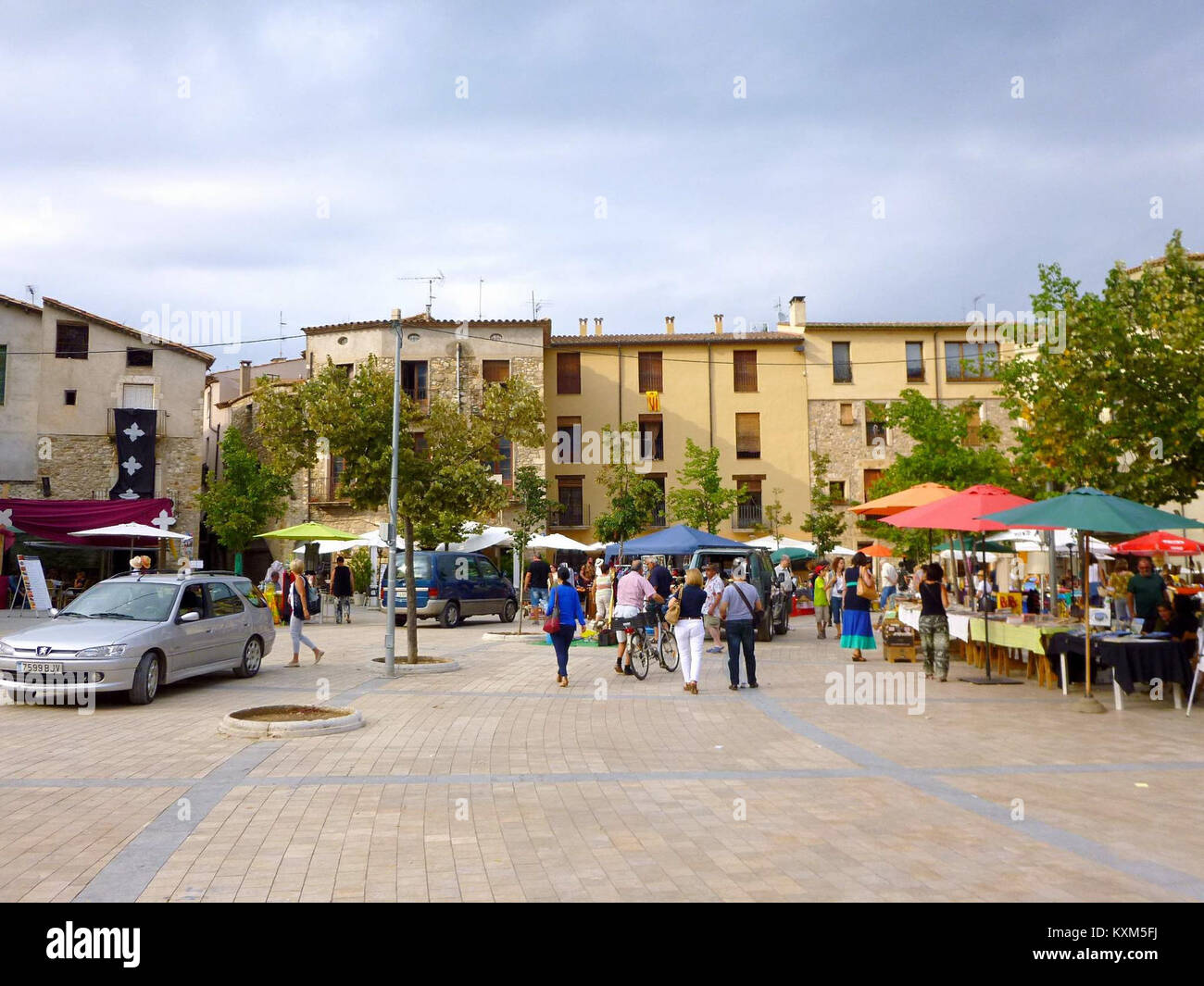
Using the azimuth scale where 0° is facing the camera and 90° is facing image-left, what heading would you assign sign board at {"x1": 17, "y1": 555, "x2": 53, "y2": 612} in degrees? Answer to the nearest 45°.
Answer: approximately 315°

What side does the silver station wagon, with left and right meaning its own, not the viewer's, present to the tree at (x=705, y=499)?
back

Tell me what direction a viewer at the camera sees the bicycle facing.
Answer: facing away from the viewer and to the right of the viewer

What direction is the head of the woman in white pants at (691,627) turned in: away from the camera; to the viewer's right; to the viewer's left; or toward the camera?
away from the camera

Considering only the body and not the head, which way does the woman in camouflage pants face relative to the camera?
away from the camera

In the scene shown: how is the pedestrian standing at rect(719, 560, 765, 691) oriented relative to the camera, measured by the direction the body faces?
away from the camera

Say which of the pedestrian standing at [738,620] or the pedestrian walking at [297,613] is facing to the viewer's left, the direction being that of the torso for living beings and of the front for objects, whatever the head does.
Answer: the pedestrian walking at [297,613]

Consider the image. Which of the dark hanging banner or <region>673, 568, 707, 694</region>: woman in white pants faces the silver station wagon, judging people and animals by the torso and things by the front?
the dark hanging banner

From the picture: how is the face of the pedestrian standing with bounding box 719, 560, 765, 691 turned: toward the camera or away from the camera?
away from the camera

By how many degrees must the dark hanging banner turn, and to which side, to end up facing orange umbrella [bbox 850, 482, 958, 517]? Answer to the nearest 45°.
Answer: approximately 45° to its left

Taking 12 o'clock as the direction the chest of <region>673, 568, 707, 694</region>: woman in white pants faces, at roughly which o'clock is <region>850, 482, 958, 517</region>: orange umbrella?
The orange umbrella is roughly at 1 o'clock from the woman in white pants.

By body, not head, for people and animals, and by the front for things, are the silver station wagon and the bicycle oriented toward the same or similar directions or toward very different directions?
very different directions

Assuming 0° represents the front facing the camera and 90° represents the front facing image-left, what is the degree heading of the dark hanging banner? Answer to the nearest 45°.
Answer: approximately 0°
